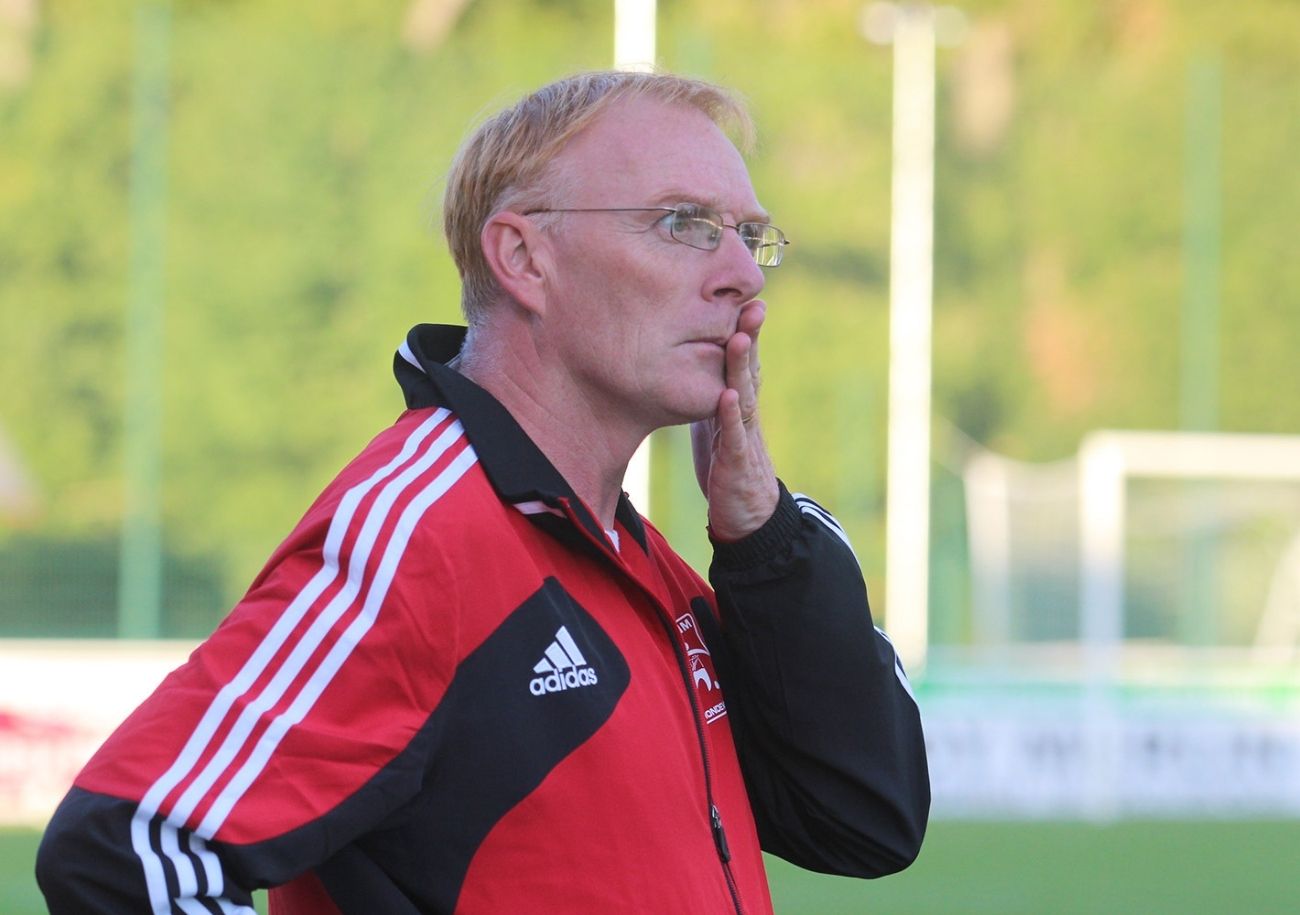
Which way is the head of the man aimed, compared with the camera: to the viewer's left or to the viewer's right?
to the viewer's right

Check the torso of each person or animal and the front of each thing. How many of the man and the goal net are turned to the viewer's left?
0

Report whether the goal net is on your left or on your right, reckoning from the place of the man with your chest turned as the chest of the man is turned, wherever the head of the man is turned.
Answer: on your left
